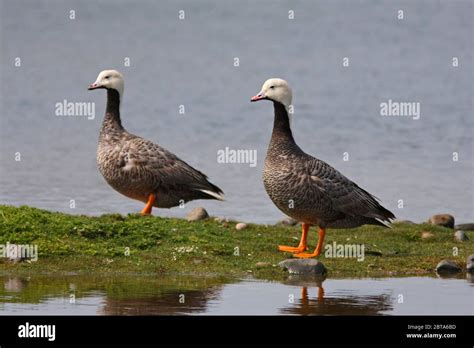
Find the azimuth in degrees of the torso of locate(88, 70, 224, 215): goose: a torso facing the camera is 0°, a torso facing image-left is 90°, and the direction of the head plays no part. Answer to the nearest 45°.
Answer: approximately 90°

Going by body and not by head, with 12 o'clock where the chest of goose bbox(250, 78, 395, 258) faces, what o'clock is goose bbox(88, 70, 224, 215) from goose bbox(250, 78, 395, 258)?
goose bbox(88, 70, 224, 215) is roughly at 1 o'clock from goose bbox(250, 78, 395, 258).

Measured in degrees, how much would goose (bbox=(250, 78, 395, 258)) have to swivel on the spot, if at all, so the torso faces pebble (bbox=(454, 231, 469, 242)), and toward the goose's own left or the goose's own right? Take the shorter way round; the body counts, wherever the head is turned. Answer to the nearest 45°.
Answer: approximately 135° to the goose's own right

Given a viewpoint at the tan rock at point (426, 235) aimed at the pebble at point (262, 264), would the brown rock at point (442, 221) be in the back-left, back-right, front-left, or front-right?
back-right

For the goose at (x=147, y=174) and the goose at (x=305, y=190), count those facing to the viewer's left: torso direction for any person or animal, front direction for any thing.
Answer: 2

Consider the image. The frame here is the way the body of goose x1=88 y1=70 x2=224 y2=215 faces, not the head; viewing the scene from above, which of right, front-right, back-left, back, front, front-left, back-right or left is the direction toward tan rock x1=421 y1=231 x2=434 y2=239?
back

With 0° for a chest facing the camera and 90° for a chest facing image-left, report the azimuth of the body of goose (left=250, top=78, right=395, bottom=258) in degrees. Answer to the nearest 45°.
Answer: approximately 90°

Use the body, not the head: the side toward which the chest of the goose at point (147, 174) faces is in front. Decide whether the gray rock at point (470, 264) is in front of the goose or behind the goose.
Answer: behind

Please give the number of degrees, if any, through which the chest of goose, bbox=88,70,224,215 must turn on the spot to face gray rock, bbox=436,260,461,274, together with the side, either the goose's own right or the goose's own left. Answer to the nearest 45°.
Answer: approximately 135° to the goose's own left
